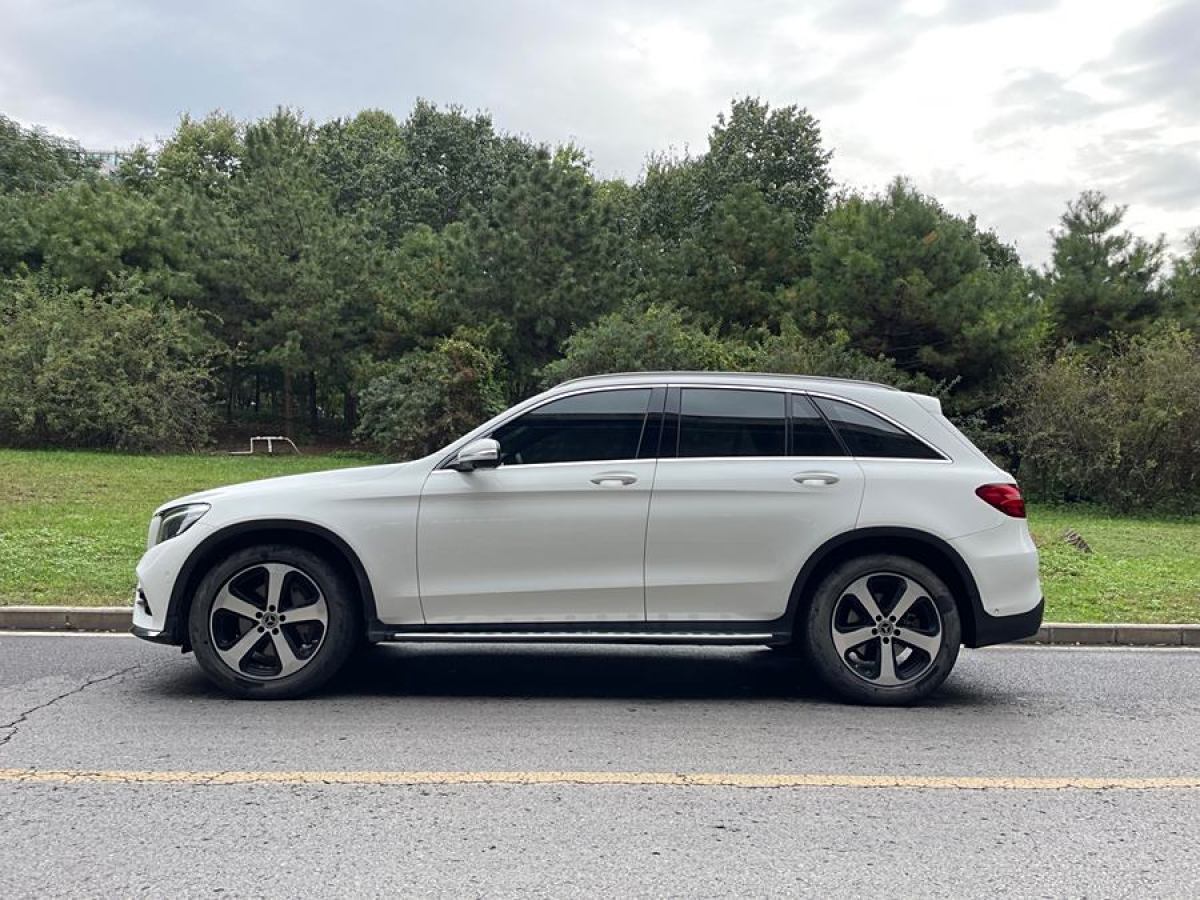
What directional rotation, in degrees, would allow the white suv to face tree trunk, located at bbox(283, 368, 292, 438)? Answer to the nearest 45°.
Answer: approximately 90° to its right

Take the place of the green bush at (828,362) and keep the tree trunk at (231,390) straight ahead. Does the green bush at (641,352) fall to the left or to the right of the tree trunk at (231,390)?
left

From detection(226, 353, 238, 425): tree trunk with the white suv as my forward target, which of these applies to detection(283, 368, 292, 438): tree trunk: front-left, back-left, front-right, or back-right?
front-left

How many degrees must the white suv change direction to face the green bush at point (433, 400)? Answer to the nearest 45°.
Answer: approximately 90° to its right

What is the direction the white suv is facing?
to the viewer's left

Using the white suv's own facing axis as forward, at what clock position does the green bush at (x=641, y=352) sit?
The green bush is roughly at 3 o'clock from the white suv.

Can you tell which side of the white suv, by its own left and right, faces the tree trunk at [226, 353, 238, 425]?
right

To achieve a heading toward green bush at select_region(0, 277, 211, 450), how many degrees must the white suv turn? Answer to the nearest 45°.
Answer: approximately 45° to its right

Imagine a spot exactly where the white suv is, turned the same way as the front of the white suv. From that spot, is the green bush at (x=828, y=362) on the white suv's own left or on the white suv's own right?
on the white suv's own right

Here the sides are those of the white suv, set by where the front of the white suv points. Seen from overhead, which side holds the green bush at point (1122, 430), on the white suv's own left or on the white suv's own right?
on the white suv's own right

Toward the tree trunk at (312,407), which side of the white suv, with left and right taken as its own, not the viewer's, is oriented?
right
